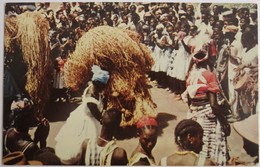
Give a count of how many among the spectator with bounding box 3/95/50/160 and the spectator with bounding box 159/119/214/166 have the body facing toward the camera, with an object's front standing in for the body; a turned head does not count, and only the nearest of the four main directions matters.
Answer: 0

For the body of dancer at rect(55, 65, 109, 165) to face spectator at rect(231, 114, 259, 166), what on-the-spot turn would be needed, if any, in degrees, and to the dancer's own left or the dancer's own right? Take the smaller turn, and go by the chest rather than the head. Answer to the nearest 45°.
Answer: approximately 45° to the dancer's own right

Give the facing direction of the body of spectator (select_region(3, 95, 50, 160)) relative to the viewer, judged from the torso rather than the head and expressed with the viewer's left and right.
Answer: facing away from the viewer and to the right of the viewer

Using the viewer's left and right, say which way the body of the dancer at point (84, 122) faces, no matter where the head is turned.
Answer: facing away from the viewer and to the right of the viewer

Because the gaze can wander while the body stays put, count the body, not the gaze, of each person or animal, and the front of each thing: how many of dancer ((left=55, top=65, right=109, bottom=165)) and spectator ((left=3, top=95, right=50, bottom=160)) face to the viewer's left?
0

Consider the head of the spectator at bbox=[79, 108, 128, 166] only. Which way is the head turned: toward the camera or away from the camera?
away from the camera

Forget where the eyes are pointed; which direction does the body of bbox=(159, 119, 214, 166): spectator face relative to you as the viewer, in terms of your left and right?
facing away from the viewer and to the right of the viewer
